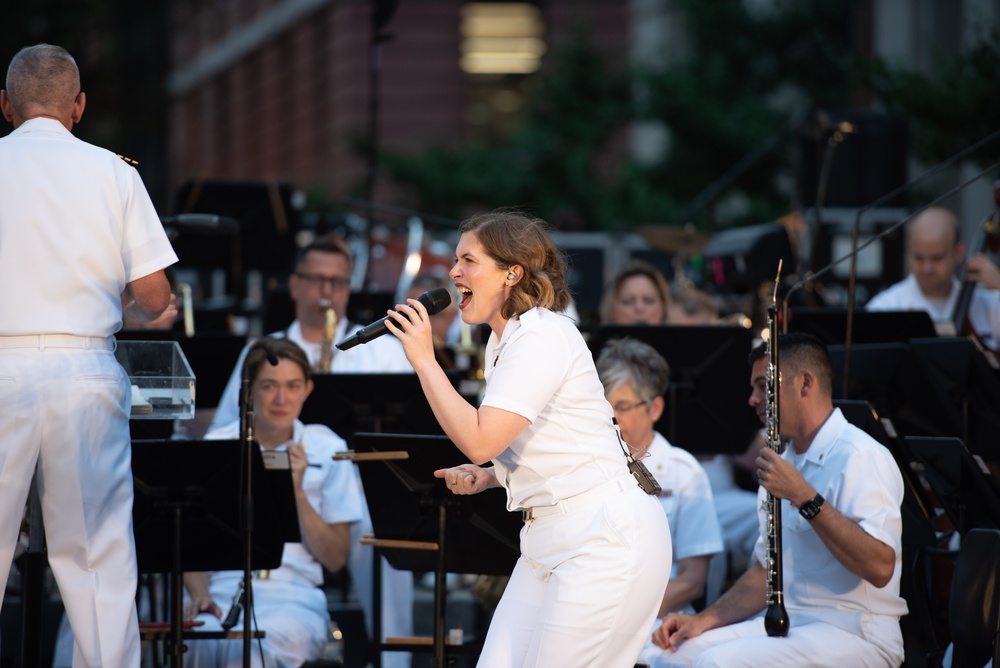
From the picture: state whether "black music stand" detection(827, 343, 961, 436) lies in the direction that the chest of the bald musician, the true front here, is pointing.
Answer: yes

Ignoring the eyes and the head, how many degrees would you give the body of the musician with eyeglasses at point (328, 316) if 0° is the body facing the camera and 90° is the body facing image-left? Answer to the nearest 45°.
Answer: approximately 0°

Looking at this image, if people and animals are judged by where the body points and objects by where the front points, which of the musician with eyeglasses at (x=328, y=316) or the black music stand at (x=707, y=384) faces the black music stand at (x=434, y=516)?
the musician with eyeglasses

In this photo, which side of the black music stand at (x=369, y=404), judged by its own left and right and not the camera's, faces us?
back

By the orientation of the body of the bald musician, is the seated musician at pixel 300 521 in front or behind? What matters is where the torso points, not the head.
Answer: in front

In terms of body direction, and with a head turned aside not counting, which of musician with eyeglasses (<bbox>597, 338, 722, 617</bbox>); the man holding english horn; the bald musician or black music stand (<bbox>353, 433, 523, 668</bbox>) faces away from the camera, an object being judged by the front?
the black music stand

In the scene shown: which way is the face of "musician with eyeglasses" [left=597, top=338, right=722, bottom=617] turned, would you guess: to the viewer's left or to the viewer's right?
to the viewer's left

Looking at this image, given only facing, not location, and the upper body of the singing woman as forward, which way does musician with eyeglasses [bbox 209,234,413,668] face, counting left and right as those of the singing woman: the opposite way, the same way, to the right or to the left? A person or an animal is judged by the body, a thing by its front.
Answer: to the left

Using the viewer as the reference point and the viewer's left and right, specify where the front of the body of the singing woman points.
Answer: facing to the left of the viewer

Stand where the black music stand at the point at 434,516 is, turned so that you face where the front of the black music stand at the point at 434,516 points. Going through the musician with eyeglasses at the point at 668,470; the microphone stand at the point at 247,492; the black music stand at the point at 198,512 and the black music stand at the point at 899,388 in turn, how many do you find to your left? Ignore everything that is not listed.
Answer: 2

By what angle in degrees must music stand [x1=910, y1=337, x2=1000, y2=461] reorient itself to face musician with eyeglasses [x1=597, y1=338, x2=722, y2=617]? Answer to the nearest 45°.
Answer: approximately 180°

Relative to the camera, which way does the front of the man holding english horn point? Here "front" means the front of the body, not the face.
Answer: to the viewer's left

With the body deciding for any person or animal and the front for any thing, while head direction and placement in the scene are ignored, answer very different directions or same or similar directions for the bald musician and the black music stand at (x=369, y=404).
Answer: very different directions

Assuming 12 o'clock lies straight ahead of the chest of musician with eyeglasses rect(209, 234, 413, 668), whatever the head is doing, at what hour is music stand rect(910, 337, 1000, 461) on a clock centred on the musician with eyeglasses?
The music stand is roughly at 10 o'clock from the musician with eyeglasses.

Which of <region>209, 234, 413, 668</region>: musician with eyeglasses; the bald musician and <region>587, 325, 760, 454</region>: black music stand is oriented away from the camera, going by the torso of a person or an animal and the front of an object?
the black music stand

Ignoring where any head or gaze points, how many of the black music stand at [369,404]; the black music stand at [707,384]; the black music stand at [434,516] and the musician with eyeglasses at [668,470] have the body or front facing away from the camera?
3
